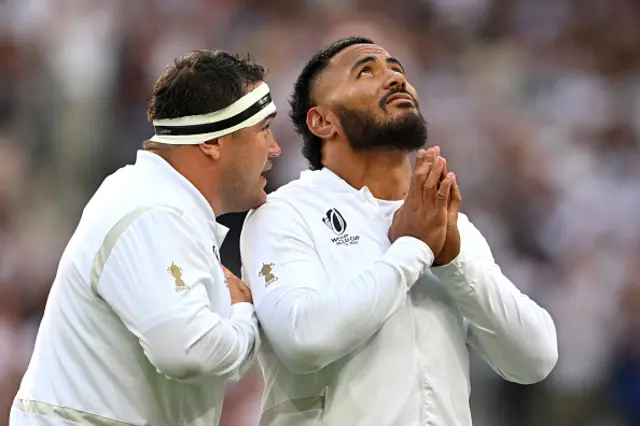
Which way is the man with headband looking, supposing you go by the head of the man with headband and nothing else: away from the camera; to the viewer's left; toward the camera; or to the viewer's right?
to the viewer's right

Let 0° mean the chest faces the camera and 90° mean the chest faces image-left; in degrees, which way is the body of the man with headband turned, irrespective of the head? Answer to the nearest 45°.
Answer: approximately 270°
